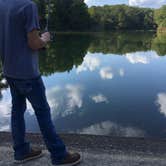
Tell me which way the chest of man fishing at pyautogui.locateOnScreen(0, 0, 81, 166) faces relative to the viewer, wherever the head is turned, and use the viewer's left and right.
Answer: facing away from the viewer and to the right of the viewer
